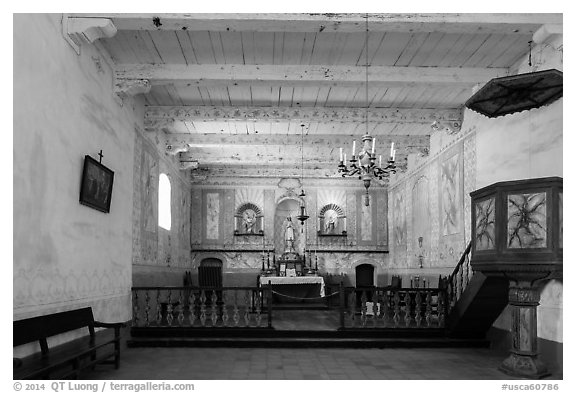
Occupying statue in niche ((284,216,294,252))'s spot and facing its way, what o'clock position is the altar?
The altar is roughly at 12 o'clock from the statue in niche.

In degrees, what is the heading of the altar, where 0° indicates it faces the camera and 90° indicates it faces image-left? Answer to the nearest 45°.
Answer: approximately 0°

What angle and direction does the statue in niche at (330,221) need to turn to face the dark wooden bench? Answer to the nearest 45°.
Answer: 0° — it already faces it

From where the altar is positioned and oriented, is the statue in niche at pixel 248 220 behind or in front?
behind

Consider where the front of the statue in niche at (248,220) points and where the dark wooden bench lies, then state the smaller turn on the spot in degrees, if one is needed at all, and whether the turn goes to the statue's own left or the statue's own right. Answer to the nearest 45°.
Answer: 0° — it already faces it

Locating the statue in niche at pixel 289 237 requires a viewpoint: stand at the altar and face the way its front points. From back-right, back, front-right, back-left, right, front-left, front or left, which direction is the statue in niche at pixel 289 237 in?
back

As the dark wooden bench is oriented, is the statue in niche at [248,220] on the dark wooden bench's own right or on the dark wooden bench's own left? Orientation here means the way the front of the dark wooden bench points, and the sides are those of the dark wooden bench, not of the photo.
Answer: on the dark wooden bench's own left

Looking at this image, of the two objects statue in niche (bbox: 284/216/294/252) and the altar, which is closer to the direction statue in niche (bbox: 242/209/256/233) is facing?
the altar
